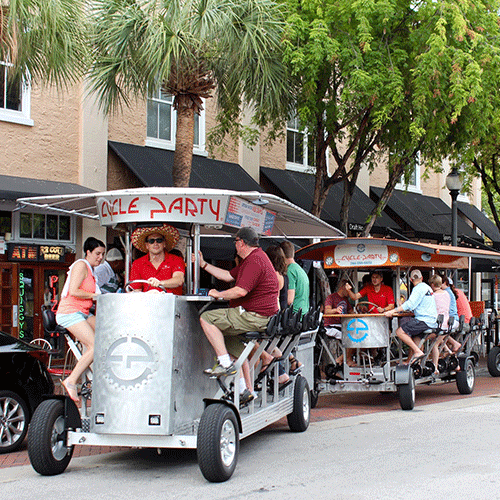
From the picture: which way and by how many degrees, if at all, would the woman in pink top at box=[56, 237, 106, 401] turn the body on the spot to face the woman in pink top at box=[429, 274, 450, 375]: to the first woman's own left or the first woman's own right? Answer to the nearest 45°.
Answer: approximately 45° to the first woman's own left

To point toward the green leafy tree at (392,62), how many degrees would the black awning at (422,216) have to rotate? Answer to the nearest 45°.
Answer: approximately 45° to its right

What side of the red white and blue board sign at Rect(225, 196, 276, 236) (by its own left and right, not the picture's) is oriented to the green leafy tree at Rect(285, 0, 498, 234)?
left

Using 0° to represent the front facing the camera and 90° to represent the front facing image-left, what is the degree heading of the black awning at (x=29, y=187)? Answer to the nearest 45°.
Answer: approximately 315°

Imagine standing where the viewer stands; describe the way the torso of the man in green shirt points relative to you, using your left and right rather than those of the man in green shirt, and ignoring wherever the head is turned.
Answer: facing away from the viewer and to the left of the viewer

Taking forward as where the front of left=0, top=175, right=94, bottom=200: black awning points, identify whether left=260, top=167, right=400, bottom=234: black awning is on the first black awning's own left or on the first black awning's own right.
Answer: on the first black awning's own left

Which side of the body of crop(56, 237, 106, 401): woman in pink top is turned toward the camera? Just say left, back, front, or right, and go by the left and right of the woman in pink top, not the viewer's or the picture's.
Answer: right

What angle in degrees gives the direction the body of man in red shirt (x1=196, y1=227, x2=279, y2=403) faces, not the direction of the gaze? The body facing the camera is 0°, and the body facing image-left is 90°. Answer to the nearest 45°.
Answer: approximately 90°

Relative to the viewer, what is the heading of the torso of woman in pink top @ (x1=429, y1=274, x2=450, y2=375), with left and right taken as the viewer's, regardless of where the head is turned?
facing away from the viewer and to the left of the viewer

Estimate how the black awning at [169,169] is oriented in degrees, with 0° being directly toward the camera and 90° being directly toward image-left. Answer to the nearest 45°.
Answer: approximately 315°

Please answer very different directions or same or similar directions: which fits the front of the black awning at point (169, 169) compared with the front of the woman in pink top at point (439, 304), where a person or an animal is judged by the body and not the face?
very different directions
